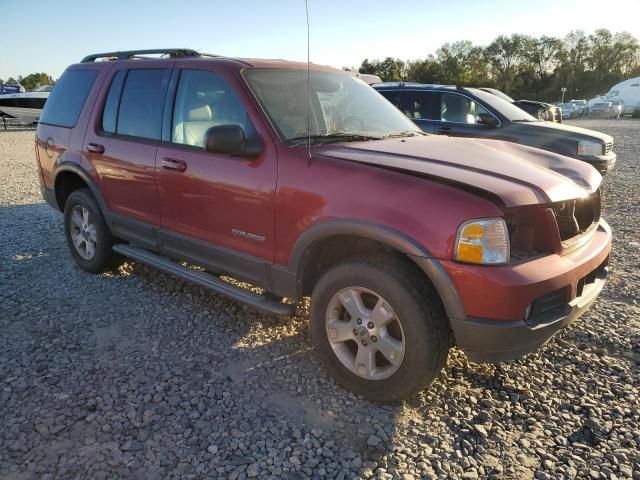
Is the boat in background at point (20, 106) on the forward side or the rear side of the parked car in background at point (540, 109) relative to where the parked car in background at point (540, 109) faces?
on the rear side

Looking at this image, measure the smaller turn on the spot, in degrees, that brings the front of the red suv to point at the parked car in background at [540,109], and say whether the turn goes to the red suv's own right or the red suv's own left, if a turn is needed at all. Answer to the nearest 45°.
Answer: approximately 90° to the red suv's own left

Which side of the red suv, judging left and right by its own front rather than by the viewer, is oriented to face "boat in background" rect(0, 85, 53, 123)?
back

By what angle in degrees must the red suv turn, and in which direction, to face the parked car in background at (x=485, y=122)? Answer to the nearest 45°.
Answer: approximately 90° to its left

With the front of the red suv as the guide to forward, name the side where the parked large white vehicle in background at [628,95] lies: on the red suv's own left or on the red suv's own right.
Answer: on the red suv's own left

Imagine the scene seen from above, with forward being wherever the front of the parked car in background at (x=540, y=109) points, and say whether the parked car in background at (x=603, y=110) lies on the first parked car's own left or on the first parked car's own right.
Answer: on the first parked car's own left

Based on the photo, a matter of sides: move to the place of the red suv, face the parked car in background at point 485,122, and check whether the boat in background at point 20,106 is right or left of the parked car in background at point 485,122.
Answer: left

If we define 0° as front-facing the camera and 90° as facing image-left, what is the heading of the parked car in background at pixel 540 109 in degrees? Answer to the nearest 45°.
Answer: approximately 315°

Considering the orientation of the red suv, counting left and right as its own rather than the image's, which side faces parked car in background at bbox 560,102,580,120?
left
